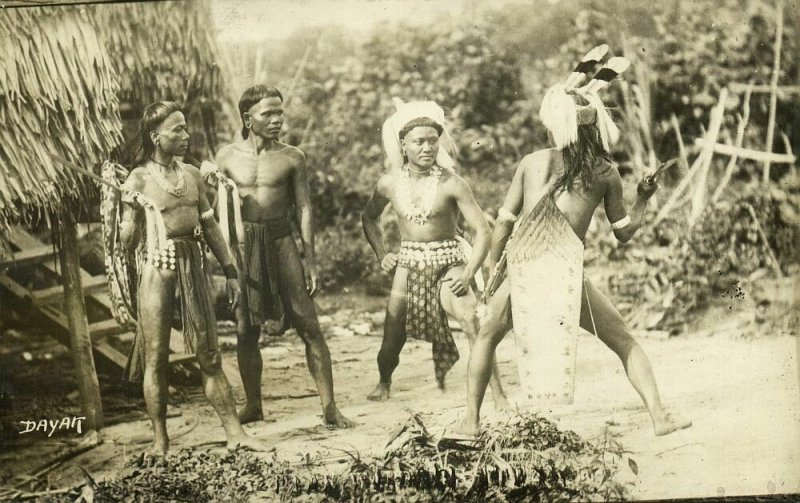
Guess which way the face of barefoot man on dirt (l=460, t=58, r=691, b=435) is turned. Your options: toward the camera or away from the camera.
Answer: away from the camera

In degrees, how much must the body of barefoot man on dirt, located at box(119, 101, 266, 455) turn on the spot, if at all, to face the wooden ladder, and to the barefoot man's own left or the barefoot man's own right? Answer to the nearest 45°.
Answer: approximately 135° to the barefoot man's own right

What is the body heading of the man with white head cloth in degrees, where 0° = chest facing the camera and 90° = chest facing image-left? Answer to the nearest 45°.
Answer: approximately 0°

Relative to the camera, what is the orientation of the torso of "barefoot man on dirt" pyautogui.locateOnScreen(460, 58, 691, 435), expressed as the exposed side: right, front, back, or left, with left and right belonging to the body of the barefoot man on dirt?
back

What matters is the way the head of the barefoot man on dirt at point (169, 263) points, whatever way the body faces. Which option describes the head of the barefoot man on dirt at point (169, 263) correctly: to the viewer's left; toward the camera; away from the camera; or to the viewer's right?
to the viewer's right

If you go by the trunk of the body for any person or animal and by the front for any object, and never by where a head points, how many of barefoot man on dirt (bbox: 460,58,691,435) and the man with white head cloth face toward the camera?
1

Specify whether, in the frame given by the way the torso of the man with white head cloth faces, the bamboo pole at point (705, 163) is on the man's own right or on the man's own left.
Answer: on the man's own left
